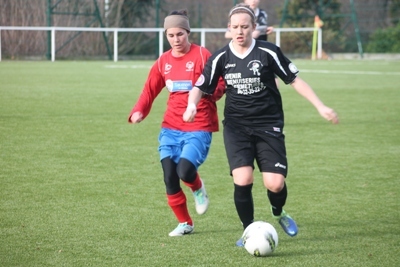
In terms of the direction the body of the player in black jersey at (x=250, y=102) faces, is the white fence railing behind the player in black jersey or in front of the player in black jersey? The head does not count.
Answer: behind

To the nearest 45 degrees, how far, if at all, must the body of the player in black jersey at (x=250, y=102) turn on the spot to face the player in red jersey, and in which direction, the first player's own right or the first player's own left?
approximately 135° to the first player's own right

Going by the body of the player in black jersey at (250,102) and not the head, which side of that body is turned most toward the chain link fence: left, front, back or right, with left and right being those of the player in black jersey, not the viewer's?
back

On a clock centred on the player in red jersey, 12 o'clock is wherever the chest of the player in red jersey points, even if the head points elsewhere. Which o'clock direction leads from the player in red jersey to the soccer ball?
The soccer ball is roughly at 11 o'clock from the player in red jersey.

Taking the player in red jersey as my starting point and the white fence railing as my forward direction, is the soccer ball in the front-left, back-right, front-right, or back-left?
back-right

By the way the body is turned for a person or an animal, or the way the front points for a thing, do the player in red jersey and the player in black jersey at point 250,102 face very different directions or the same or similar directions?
same or similar directions

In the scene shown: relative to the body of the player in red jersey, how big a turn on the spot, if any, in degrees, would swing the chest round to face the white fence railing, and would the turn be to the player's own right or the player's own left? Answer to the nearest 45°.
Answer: approximately 180°

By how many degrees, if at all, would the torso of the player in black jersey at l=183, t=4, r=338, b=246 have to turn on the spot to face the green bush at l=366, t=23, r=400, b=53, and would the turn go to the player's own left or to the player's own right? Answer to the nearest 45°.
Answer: approximately 180°

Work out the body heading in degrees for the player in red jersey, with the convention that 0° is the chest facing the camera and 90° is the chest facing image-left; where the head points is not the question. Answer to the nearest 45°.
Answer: approximately 0°

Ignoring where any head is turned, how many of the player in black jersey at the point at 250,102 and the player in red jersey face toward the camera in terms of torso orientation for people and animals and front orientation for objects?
2

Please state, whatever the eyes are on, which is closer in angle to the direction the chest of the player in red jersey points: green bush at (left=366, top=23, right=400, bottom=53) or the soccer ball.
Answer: the soccer ball

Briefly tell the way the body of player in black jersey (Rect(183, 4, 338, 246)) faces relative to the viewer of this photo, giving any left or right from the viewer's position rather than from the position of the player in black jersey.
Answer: facing the viewer
